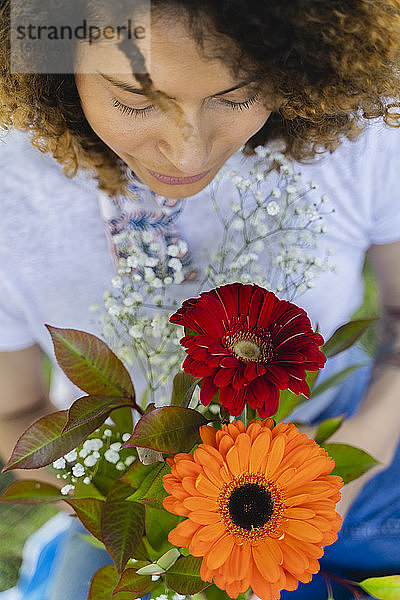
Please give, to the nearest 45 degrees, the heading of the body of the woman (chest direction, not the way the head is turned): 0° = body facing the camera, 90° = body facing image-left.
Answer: approximately 0°
